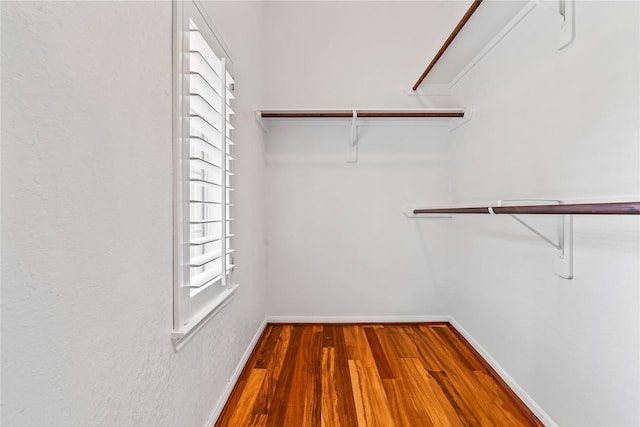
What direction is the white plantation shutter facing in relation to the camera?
to the viewer's right

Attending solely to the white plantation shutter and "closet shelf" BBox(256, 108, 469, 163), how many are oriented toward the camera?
1

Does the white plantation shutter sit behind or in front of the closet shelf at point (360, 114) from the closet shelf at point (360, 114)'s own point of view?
in front

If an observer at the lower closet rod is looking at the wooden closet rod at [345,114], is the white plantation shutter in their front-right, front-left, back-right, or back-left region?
front-left

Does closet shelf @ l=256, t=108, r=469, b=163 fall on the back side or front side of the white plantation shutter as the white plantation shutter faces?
on the front side

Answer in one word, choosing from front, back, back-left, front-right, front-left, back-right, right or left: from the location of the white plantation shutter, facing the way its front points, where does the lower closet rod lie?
front-right

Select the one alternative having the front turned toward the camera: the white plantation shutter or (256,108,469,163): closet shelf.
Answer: the closet shelf

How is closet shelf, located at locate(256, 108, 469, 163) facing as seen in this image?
toward the camera

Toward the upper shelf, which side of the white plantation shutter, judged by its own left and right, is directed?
front

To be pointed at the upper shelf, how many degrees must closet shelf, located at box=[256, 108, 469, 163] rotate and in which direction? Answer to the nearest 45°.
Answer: approximately 45° to its left

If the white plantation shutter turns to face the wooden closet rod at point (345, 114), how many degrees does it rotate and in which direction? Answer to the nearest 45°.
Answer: approximately 45° to its left
